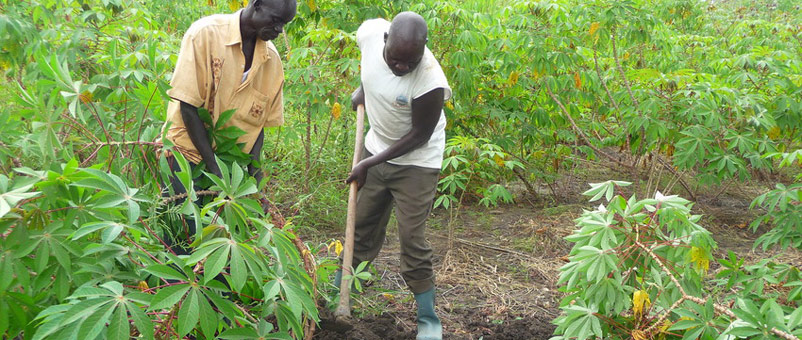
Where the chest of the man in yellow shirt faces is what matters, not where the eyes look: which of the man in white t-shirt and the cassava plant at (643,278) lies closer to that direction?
the cassava plant

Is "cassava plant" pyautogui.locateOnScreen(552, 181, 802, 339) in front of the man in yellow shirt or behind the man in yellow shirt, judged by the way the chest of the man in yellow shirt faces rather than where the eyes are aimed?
in front

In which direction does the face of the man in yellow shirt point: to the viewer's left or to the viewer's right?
to the viewer's right

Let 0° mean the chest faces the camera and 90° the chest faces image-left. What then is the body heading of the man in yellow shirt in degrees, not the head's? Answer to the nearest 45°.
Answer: approximately 315°

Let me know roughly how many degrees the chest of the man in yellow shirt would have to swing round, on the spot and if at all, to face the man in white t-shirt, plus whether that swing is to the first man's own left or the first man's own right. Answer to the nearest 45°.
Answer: approximately 45° to the first man's own left
